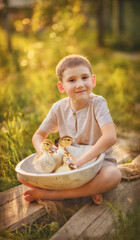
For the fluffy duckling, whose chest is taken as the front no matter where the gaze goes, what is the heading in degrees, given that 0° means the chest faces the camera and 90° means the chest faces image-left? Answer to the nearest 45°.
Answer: approximately 315°
